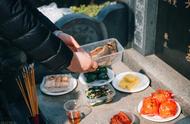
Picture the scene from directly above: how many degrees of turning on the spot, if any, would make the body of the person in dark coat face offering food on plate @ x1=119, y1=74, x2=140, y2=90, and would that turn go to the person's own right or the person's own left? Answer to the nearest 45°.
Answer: approximately 45° to the person's own left

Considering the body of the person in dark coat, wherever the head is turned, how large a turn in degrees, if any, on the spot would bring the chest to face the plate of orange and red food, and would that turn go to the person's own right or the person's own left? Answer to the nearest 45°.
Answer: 0° — they already face it

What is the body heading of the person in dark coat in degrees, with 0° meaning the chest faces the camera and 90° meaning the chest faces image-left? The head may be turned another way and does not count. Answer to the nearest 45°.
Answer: approximately 270°

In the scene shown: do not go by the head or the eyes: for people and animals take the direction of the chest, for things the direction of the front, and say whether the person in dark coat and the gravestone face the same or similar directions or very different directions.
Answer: very different directions

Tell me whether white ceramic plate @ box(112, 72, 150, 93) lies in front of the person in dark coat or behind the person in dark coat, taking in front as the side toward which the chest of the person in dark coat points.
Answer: in front

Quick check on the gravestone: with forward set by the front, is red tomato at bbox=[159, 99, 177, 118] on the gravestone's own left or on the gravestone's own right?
on the gravestone's own left

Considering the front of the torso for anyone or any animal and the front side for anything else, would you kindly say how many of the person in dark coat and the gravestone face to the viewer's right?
1

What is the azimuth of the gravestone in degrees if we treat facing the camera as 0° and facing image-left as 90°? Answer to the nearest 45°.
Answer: approximately 45°
